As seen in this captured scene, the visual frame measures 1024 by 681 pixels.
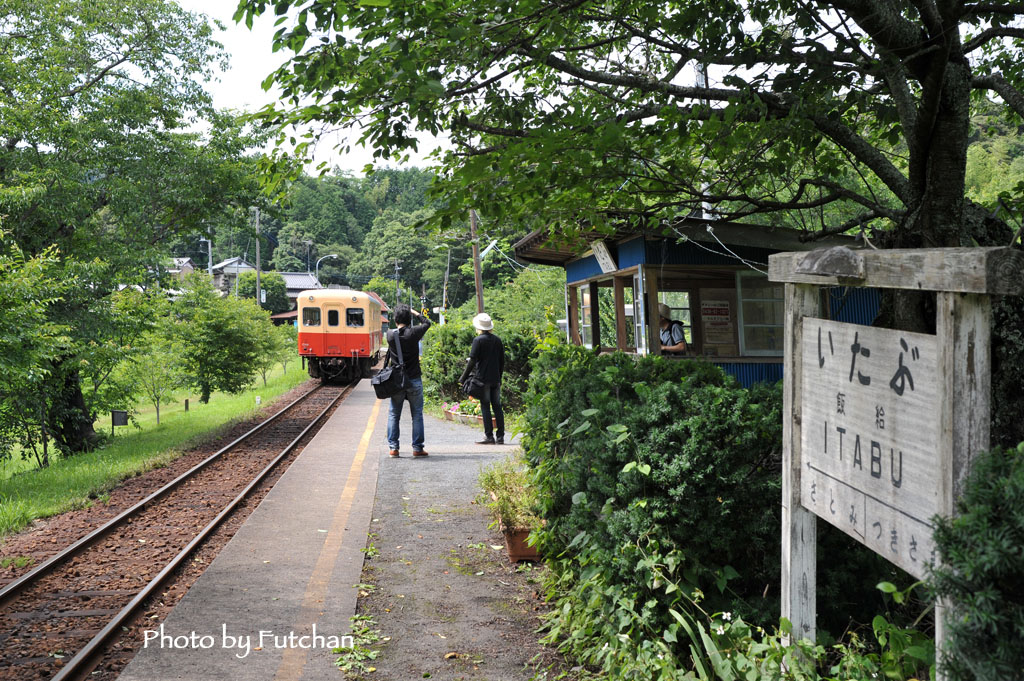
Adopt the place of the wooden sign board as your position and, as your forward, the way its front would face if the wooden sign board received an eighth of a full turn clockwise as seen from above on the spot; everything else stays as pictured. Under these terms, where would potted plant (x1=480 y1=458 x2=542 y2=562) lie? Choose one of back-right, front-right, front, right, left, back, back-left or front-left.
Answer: front-right

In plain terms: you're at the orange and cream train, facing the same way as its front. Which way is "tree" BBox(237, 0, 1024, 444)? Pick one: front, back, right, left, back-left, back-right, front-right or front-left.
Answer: front

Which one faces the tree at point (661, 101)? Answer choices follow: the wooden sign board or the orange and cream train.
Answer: the orange and cream train

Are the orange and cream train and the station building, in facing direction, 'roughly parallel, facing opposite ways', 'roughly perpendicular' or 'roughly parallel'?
roughly perpendicular

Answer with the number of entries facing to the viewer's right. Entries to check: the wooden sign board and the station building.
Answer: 0

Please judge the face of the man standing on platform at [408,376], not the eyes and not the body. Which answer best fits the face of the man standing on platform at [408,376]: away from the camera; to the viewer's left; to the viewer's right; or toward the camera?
away from the camera

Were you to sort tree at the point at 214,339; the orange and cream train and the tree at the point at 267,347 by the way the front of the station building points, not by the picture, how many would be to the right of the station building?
3

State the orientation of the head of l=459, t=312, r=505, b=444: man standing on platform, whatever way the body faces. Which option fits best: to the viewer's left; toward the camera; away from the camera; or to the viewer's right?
away from the camera

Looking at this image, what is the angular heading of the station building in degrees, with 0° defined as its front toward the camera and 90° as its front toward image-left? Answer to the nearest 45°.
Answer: approximately 45°

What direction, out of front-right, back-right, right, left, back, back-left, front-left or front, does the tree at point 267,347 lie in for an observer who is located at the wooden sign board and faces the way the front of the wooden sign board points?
right

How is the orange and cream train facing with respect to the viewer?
toward the camera

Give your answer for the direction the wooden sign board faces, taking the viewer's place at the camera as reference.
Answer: facing the viewer and to the left of the viewer

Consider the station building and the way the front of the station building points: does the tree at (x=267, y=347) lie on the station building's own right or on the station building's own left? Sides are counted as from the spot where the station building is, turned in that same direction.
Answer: on the station building's own right

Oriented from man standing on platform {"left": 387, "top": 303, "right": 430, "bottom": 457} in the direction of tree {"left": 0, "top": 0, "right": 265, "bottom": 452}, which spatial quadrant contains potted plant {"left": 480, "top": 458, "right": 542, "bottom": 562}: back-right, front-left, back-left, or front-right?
back-left

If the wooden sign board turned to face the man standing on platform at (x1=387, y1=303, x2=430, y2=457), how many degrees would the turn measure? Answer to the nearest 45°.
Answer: approximately 90° to its right
